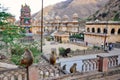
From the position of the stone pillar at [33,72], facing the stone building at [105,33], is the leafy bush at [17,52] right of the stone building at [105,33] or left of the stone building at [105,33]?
left

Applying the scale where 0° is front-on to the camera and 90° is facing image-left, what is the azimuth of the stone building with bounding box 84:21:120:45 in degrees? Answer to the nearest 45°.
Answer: approximately 45°

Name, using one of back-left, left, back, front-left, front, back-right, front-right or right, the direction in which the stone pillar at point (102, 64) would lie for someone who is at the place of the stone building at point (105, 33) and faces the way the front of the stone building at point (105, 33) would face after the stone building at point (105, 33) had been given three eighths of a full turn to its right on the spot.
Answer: back

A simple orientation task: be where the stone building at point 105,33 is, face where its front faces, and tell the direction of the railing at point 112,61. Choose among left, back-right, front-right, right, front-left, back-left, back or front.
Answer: front-left

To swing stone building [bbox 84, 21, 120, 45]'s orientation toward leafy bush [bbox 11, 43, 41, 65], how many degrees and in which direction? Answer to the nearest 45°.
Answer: approximately 45° to its left

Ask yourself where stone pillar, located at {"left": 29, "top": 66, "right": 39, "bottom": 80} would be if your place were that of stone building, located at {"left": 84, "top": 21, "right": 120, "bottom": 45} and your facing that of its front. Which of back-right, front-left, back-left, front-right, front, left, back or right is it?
front-left
